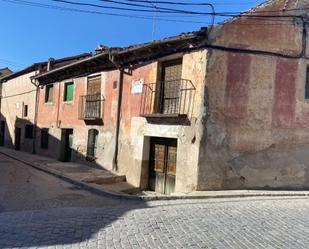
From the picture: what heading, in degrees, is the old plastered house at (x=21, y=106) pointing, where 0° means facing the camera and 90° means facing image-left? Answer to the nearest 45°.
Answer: approximately 45°

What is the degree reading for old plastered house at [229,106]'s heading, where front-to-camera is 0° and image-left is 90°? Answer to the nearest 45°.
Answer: approximately 45°
